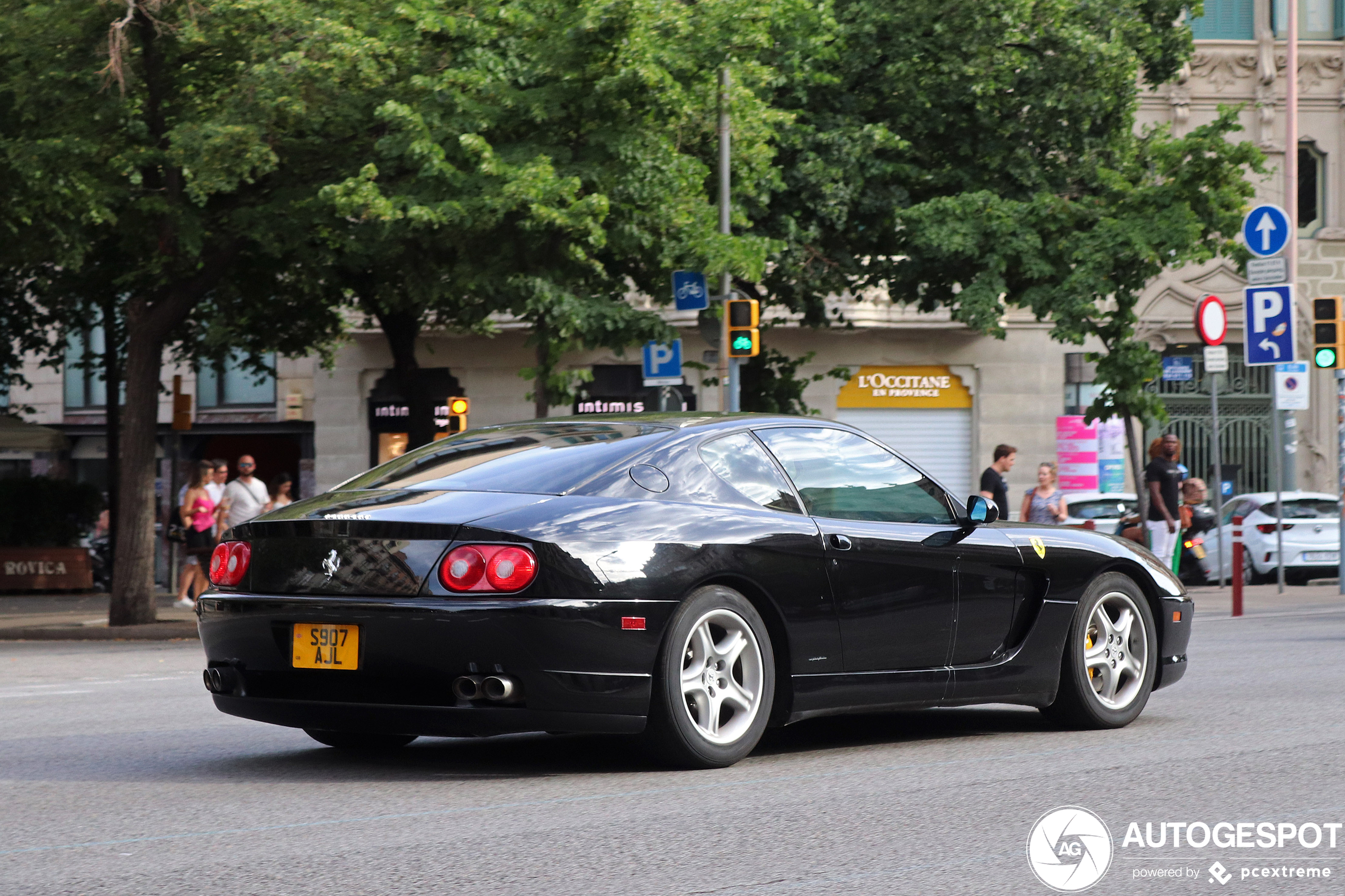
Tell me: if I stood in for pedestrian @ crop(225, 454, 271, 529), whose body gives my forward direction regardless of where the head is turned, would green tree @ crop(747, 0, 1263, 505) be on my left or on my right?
on my left

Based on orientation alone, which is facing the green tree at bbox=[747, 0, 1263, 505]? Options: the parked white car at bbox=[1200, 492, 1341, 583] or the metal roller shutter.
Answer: the metal roller shutter

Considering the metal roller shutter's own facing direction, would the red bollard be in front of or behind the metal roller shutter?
in front

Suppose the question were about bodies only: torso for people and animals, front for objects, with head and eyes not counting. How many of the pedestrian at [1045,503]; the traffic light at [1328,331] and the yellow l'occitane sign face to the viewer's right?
0

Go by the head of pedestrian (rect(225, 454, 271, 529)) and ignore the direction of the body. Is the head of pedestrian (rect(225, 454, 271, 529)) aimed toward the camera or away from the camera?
toward the camera

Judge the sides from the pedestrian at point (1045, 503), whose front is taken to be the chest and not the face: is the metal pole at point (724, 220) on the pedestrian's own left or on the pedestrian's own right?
on the pedestrian's own right

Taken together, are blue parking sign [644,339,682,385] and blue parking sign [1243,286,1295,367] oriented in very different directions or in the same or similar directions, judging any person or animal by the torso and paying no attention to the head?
same or similar directions

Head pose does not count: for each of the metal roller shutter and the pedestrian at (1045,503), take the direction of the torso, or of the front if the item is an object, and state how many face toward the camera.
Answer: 2

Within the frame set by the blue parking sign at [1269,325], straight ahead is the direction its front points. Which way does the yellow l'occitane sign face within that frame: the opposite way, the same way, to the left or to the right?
the same way

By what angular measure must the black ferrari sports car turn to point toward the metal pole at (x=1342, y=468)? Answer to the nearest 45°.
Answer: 0° — it already faces it

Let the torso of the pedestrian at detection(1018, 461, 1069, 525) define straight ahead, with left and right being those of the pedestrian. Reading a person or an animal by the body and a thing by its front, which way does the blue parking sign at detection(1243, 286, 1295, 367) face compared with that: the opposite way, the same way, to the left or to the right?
the same way

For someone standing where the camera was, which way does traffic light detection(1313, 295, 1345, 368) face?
facing the viewer

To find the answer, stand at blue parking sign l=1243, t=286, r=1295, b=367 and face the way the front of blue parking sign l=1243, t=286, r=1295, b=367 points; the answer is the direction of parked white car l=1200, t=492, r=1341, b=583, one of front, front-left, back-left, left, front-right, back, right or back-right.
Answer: back

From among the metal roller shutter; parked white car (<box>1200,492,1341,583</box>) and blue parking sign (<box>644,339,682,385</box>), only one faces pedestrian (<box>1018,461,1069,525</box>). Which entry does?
the metal roller shutter

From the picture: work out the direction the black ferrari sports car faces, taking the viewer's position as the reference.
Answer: facing away from the viewer and to the right of the viewer

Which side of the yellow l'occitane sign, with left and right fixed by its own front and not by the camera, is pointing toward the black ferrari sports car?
front

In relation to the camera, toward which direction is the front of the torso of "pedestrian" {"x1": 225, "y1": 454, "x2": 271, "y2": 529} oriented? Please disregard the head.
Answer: toward the camera

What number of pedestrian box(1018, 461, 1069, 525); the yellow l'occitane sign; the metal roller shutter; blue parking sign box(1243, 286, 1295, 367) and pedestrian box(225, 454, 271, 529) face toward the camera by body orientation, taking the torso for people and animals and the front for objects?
5
